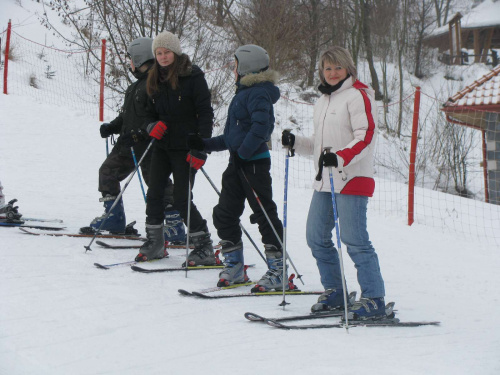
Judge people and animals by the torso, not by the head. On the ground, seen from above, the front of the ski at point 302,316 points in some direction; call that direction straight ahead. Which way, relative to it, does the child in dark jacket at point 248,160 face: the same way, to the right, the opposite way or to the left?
the same way

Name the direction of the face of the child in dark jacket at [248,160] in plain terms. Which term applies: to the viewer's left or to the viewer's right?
to the viewer's left

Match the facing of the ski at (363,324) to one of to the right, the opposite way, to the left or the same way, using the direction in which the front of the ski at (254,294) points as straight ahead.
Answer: the same way

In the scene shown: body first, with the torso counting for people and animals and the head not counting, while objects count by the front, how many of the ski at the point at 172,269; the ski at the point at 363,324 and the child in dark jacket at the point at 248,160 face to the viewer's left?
3

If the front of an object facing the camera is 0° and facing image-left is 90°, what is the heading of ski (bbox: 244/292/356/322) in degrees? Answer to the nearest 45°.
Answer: approximately 90°

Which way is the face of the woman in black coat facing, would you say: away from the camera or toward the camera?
toward the camera

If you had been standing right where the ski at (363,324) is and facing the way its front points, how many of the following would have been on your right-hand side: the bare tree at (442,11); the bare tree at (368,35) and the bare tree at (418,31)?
3

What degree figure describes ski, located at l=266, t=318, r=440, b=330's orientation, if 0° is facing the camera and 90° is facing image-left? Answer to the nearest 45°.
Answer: approximately 90°

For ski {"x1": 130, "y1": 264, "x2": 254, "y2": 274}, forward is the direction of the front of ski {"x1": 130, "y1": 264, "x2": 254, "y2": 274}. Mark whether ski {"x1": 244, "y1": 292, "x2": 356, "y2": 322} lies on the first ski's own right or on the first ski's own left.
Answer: on the first ski's own left

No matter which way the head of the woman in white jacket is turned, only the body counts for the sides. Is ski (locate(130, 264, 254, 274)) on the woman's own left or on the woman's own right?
on the woman's own right
